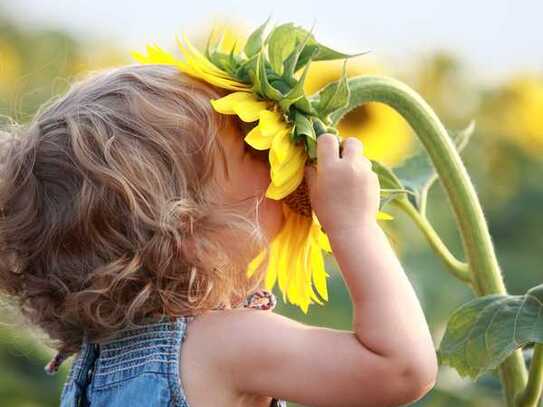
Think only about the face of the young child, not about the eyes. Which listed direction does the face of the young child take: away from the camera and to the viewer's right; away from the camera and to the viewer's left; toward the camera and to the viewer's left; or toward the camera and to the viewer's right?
away from the camera and to the viewer's right

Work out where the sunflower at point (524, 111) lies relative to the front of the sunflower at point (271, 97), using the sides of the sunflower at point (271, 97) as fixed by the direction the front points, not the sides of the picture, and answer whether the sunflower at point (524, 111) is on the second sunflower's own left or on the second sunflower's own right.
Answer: on the second sunflower's own right

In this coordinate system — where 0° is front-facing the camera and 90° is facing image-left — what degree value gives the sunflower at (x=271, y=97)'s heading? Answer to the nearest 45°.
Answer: approximately 90°
